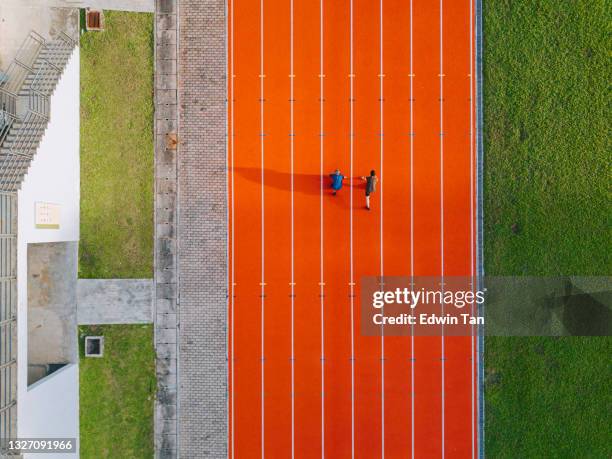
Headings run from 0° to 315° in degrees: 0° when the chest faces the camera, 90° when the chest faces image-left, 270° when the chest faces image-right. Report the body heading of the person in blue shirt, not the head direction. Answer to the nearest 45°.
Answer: approximately 180°

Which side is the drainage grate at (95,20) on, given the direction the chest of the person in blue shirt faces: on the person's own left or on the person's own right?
on the person's own left

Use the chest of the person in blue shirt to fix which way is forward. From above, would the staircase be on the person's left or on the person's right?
on the person's left

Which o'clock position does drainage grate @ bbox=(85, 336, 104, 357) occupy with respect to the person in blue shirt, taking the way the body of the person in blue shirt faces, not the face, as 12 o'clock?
The drainage grate is roughly at 9 o'clock from the person in blue shirt.
